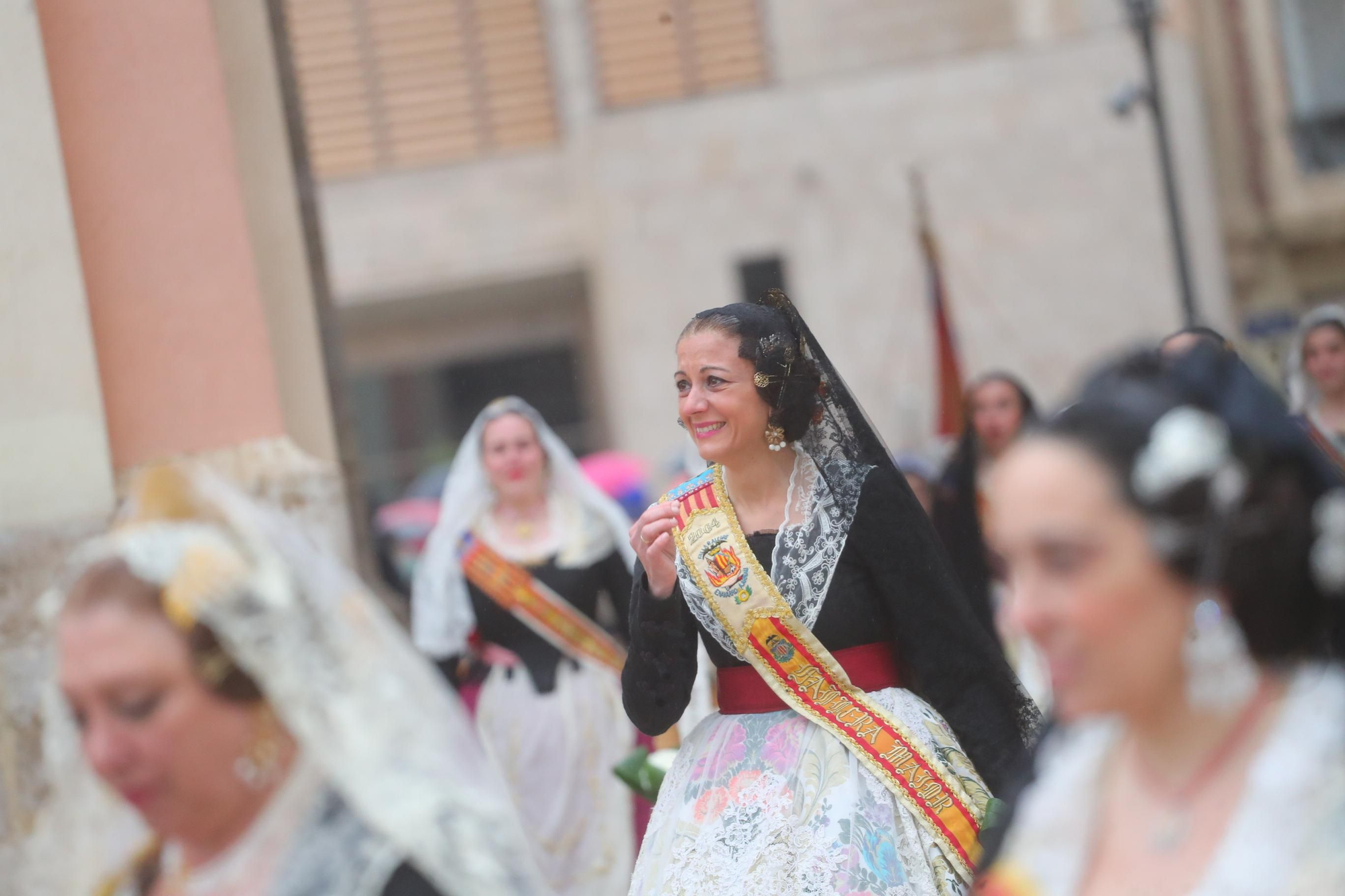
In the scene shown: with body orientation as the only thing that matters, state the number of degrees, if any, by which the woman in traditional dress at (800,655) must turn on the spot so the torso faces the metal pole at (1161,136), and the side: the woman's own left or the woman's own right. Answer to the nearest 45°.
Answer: approximately 135° to the woman's own right

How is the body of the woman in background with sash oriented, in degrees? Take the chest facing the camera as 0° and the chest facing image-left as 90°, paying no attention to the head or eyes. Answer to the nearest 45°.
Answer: approximately 0°

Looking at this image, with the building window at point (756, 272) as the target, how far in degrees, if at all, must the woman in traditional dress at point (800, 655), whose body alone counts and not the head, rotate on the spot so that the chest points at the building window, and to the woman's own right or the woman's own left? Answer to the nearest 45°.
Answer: approximately 135° to the woman's own right

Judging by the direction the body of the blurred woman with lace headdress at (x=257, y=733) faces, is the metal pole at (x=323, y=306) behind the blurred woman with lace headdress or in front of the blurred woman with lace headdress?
behind

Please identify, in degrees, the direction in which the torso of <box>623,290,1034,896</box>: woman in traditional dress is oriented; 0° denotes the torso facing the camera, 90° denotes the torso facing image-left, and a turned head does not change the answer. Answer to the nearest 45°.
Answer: approximately 45°
